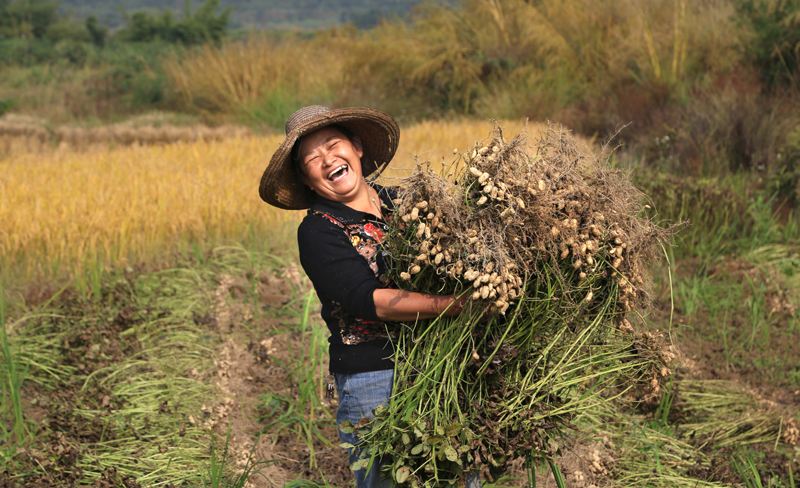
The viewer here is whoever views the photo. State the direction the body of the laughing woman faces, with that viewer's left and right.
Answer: facing the viewer and to the right of the viewer

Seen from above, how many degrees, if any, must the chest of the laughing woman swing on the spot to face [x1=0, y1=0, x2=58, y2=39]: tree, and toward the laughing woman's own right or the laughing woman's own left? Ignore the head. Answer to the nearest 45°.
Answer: approximately 135° to the laughing woman's own left

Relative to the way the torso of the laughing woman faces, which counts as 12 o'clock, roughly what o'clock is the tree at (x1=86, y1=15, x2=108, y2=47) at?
The tree is roughly at 7 o'clock from the laughing woman.
